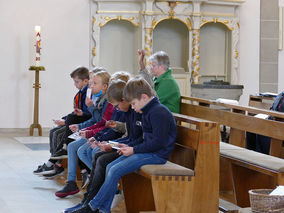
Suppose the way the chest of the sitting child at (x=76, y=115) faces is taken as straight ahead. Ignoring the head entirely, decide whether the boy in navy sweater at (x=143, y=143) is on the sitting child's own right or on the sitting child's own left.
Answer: on the sitting child's own left

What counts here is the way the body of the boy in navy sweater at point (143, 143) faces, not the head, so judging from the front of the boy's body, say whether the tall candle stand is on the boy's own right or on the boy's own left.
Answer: on the boy's own right

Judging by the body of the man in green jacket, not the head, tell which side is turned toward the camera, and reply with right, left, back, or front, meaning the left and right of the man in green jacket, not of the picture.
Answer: left

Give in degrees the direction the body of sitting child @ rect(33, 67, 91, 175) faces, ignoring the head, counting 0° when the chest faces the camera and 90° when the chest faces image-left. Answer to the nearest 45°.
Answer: approximately 90°

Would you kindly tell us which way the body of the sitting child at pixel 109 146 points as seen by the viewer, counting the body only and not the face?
to the viewer's left

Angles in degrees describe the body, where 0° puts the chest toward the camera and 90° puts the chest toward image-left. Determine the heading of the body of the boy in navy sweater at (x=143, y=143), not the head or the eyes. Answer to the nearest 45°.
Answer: approximately 90°

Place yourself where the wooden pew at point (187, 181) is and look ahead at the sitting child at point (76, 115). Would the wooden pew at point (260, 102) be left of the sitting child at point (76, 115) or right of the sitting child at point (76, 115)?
right
